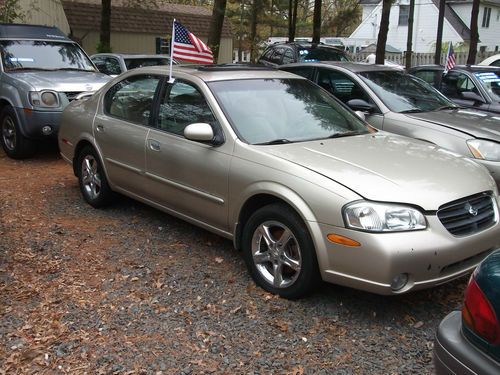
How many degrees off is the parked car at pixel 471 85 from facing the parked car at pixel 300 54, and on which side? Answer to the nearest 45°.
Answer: approximately 180°

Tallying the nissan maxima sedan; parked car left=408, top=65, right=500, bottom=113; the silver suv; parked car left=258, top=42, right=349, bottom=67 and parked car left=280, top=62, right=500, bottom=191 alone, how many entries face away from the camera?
0

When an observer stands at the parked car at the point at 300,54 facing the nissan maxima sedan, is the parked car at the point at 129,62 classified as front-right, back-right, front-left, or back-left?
front-right

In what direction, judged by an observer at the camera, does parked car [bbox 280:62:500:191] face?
facing the viewer and to the right of the viewer

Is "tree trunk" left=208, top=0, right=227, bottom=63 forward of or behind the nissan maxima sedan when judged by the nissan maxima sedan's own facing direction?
behind

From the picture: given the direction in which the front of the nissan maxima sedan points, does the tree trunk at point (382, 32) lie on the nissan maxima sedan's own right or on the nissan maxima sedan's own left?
on the nissan maxima sedan's own left

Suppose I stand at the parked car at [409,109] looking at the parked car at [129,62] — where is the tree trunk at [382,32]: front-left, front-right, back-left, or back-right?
front-right

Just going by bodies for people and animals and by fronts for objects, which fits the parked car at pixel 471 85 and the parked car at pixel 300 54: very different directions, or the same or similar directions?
same or similar directions

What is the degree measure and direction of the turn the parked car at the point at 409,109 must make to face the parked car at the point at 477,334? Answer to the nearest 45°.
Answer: approximately 45° to its right

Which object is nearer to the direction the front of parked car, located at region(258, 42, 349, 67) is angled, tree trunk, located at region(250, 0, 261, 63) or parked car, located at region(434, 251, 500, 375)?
the parked car

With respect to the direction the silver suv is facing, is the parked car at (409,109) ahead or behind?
ahead
